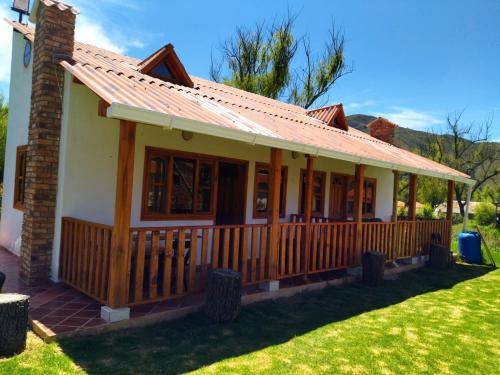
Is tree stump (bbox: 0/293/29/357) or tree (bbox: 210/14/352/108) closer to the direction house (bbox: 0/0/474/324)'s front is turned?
the tree stump

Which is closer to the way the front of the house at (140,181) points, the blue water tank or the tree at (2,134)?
the blue water tank

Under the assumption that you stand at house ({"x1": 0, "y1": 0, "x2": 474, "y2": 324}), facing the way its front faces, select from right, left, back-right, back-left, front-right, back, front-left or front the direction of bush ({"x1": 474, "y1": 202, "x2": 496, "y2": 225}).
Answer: left

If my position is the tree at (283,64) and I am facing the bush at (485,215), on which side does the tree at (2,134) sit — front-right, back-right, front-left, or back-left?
back-right

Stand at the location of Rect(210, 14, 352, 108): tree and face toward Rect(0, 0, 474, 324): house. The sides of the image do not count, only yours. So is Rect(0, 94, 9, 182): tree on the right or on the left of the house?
right

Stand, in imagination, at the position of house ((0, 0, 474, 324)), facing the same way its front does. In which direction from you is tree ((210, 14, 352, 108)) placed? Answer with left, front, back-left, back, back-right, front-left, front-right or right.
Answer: back-left

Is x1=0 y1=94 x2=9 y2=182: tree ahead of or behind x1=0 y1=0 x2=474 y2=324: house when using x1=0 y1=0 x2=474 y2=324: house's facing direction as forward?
behind

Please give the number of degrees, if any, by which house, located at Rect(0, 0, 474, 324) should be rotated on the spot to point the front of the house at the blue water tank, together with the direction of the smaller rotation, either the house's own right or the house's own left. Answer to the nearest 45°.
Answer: approximately 90° to the house's own left

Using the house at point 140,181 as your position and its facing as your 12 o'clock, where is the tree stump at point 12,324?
The tree stump is roughly at 2 o'clock from the house.

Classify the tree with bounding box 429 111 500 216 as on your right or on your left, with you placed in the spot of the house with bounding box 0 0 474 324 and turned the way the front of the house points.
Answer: on your left

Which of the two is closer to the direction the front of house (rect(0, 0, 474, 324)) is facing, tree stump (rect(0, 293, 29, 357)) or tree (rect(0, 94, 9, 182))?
the tree stump

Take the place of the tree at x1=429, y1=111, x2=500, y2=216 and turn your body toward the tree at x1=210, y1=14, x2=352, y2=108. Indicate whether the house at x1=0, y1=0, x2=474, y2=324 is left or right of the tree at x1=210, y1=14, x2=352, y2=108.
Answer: left
